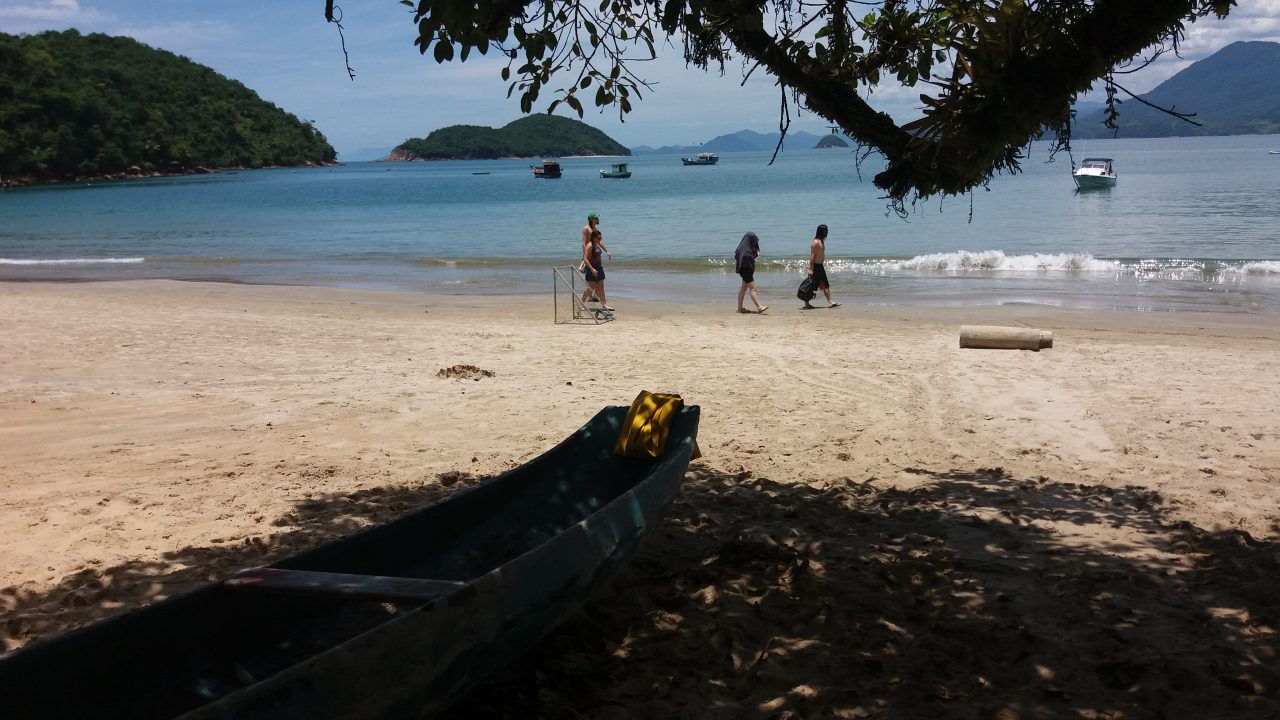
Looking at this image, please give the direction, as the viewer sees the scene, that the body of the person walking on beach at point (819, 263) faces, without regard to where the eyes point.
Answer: to the viewer's right

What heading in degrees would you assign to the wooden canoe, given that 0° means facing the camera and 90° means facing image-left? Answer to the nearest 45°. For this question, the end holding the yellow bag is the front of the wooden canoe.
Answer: approximately 225°

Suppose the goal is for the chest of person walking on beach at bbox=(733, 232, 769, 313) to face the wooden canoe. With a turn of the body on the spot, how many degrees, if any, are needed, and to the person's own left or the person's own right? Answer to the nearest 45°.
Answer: approximately 90° to the person's own right

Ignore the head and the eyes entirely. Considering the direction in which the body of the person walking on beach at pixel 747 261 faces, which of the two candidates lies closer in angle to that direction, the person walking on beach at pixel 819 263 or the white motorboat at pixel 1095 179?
the person walking on beach

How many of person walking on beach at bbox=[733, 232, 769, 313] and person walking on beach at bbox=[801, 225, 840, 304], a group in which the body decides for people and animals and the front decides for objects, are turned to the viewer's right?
2

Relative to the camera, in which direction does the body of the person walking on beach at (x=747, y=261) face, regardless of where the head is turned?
to the viewer's right

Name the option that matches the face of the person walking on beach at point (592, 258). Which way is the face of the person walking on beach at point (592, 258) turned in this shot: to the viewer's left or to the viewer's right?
to the viewer's right

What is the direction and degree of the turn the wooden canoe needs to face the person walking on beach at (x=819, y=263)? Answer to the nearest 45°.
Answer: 0° — it already faces them

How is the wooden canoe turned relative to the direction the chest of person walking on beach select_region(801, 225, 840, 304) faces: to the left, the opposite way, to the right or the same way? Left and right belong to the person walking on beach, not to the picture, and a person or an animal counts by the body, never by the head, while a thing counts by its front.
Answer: to the left

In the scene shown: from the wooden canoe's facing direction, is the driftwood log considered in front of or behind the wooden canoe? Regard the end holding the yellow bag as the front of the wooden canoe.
in front

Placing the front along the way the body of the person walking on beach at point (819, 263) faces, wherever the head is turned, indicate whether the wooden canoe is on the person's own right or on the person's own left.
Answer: on the person's own right
